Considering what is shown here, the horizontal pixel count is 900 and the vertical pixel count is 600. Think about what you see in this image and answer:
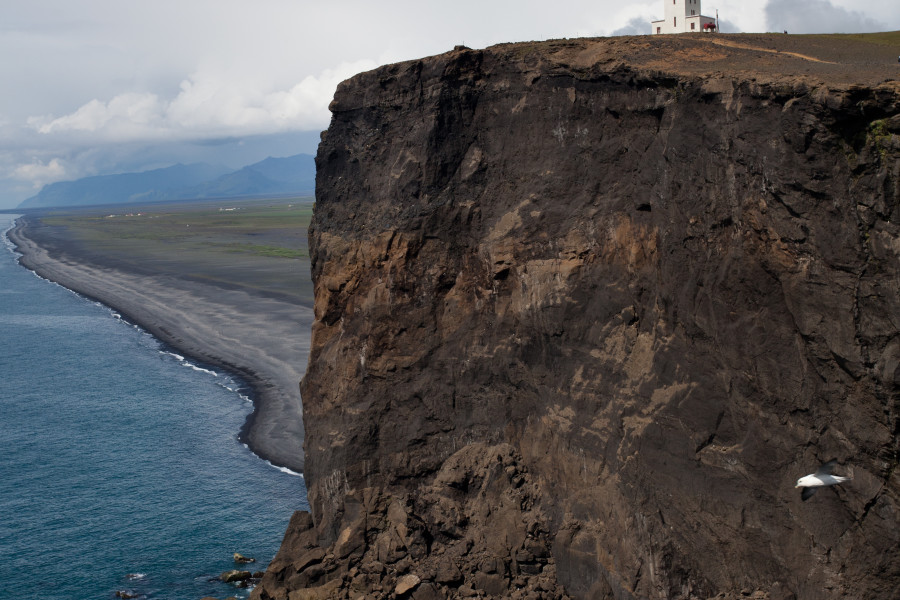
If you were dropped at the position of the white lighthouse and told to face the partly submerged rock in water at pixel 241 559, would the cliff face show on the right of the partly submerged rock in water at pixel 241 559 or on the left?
left

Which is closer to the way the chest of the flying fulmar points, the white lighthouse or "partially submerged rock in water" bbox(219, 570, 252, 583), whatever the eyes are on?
the partially submerged rock in water

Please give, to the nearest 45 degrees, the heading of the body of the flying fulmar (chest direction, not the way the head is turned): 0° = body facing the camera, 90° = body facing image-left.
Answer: approximately 90°

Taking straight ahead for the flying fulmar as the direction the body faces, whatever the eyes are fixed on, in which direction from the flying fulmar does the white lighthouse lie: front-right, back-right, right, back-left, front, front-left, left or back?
right

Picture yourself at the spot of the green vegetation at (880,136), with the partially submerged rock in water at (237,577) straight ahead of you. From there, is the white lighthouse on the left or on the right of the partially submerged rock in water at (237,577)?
right

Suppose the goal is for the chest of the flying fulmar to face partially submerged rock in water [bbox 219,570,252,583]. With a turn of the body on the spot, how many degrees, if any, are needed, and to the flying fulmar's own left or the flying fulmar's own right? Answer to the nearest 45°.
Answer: approximately 45° to the flying fulmar's own right
